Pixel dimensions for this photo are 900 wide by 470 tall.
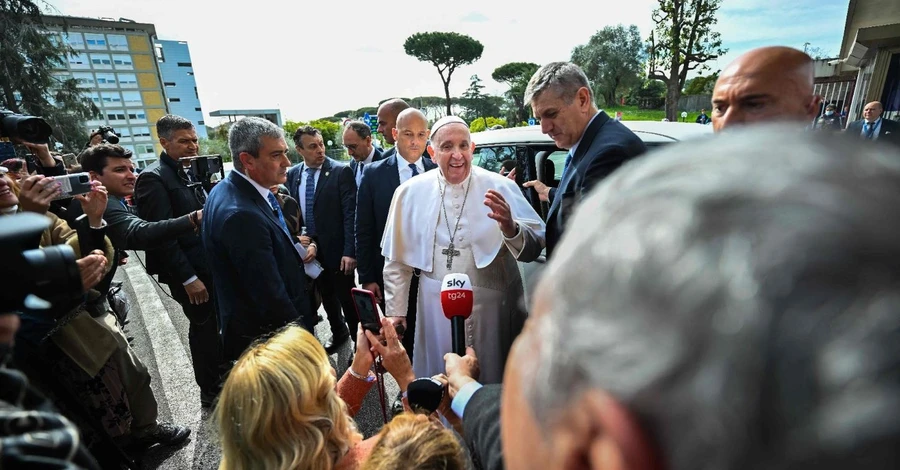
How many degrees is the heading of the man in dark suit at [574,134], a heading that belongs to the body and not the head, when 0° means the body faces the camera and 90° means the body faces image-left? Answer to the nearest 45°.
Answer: approximately 45°

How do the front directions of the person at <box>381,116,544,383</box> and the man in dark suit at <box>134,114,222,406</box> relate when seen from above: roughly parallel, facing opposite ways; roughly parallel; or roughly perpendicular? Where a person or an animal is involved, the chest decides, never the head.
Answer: roughly perpendicular

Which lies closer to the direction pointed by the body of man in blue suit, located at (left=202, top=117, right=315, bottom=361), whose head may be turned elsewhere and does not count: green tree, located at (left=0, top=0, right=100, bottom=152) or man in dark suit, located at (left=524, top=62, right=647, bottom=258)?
the man in dark suit

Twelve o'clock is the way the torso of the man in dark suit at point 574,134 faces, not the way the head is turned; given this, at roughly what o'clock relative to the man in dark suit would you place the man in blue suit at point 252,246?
The man in blue suit is roughly at 1 o'clock from the man in dark suit.

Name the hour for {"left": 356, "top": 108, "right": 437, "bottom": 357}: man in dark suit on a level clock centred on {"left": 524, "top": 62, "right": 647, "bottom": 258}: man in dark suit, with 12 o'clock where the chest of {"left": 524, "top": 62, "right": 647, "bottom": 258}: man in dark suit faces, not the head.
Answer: {"left": 356, "top": 108, "right": 437, "bottom": 357}: man in dark suit is roughly at 2 o'clock from {"left": 524, "top": 62, "right": 647, "bottom": 258}: man in dark suit.

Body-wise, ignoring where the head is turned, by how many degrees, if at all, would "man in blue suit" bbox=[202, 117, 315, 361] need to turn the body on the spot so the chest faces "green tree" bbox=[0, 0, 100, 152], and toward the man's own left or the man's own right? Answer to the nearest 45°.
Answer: approximately 90° to the man's own left

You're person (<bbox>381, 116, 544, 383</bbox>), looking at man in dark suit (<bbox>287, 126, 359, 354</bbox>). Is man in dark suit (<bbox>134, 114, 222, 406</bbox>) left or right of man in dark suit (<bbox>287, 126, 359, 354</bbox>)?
left

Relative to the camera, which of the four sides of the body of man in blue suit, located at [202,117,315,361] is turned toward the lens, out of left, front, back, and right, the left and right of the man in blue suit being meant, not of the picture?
right

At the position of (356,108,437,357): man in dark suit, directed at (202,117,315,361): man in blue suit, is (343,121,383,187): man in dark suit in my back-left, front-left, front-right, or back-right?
back-right

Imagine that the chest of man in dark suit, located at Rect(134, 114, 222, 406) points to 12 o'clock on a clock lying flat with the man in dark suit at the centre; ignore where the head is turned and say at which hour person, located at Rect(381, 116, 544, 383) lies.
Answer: The person is roughly at 12 o'clock from the man in dark suit.
